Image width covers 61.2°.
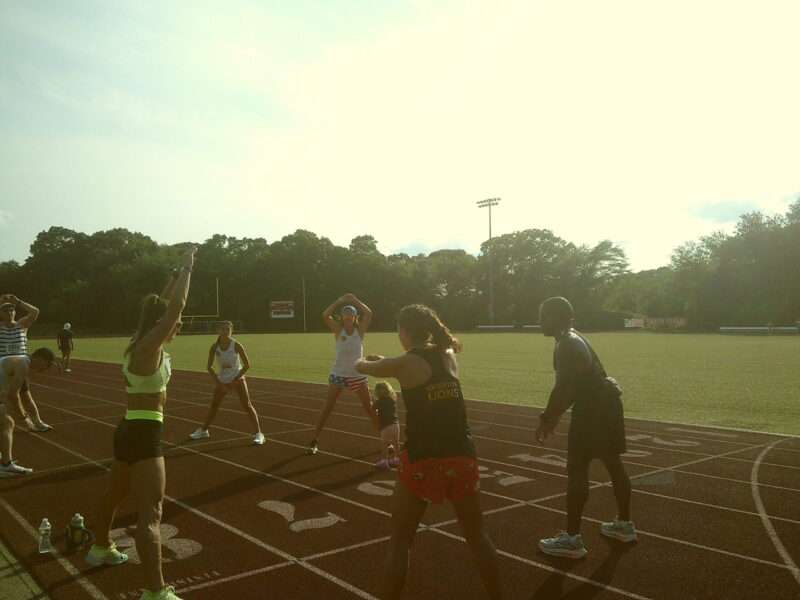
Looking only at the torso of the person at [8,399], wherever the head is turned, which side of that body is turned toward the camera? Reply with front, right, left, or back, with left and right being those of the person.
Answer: right

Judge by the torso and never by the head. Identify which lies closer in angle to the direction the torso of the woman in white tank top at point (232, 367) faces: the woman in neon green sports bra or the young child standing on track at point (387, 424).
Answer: the woman in neon green sports bra

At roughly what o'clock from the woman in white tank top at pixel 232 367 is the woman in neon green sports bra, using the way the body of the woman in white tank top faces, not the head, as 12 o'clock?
The woman in neon green sports bra is roughly at 12 o'clock from the woman in white tank top.

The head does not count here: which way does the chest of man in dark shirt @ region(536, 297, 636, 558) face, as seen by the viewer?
to the viewer's left

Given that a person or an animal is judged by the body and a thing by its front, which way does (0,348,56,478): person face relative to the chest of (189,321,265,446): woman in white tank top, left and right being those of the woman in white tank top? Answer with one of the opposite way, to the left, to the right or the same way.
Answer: to the left

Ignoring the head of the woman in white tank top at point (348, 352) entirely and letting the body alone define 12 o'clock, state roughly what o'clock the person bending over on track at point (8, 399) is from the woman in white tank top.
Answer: The person bending over on track is roughly at 3 o'clock from the woman in white tank top.

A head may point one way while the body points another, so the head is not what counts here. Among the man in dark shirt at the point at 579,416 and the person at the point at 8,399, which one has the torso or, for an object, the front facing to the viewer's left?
the man in dark shirt

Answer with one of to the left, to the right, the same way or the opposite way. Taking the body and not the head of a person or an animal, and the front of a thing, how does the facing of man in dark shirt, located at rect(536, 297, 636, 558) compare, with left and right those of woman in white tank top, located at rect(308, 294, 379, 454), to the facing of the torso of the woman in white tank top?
to the right
